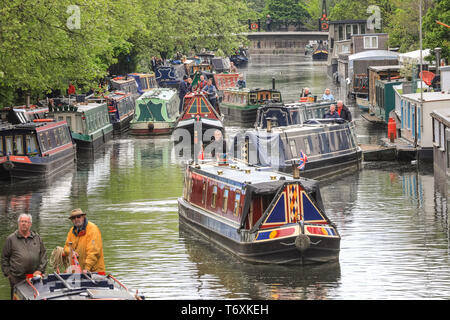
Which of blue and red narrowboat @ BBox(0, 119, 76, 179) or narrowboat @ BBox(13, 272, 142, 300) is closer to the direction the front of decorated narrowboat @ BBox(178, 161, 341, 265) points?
the narrowboat

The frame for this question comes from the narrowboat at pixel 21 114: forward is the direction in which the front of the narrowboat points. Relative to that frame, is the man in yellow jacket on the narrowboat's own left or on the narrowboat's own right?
on the narrowboat's own left

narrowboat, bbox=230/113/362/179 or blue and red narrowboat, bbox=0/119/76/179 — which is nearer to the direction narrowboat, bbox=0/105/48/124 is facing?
the blue and red narrowboat

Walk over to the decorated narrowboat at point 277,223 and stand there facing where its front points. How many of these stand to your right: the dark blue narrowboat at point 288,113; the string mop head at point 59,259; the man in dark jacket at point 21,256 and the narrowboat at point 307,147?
2

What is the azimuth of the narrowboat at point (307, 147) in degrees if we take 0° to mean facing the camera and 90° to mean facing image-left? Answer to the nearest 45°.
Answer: approximately 45°

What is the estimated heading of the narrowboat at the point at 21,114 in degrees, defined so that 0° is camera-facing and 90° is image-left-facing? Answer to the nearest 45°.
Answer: approximately 45°

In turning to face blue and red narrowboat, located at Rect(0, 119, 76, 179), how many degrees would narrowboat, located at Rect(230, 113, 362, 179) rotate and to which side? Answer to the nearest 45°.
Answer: approximately 45° to its right

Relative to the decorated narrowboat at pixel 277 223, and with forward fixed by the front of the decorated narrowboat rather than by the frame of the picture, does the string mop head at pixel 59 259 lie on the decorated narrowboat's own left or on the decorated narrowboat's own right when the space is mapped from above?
on the decorated narrowboat's own right
